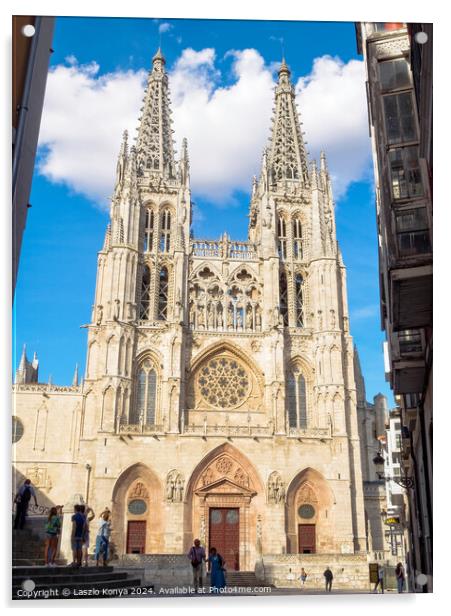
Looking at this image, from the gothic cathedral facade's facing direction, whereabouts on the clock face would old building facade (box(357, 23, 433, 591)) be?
The old building facade is roughly at 12 o'clock from the gothic cathedral facade.

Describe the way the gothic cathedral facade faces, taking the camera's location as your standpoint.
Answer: facing the viewer

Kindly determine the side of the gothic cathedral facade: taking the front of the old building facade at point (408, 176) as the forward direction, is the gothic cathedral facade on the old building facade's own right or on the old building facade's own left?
on the old building facade's own right

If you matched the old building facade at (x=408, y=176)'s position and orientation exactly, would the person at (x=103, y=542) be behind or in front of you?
in front

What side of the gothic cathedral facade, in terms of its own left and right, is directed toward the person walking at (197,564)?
front

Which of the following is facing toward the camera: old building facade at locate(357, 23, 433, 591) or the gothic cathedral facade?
the gothic cathedral facade

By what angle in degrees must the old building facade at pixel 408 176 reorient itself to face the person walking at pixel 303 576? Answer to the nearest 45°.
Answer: approximately 45° to its right

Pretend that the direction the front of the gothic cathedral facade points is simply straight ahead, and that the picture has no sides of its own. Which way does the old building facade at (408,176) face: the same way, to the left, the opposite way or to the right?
to the right

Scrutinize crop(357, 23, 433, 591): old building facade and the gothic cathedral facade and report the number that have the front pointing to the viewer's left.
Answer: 1

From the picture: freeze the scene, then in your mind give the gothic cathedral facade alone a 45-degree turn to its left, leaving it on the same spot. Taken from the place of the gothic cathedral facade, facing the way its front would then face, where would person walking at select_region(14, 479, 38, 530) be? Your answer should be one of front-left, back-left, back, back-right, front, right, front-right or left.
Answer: front-right

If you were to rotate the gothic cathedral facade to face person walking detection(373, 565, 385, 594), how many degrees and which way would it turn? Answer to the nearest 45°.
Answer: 0° — it already faces them

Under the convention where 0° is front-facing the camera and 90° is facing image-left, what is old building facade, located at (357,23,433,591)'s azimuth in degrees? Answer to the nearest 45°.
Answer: approximately 90°
